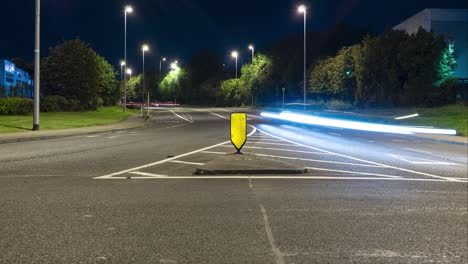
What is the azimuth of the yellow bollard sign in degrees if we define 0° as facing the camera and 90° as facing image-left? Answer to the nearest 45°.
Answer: approximately 0°

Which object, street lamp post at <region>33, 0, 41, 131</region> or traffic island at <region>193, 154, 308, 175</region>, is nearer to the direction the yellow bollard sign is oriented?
the traffic island

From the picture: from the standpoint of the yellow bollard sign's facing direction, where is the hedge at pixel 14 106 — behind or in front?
behind

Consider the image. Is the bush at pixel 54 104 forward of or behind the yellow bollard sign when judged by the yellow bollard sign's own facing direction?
behind

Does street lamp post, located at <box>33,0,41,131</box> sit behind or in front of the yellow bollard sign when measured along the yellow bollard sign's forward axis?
behind

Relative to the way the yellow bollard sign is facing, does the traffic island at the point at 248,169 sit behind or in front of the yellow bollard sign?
in front
